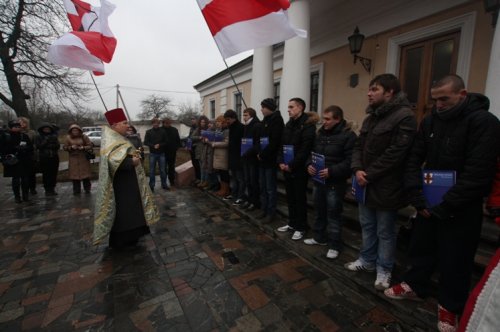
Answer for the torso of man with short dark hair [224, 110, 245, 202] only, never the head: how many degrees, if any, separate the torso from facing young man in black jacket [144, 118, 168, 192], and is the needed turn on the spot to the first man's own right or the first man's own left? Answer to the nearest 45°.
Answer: approximately 45° to the first man's own right

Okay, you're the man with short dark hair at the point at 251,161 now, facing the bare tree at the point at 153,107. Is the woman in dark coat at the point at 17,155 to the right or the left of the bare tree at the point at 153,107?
left

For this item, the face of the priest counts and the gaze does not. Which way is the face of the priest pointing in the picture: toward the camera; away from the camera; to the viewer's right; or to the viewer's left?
to the viewer's right

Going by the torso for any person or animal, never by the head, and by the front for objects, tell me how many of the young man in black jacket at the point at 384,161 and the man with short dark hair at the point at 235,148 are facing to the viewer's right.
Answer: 0

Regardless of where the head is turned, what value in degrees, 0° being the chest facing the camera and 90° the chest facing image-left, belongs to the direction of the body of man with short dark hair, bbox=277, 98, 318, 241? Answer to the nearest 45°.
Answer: approximately 45°

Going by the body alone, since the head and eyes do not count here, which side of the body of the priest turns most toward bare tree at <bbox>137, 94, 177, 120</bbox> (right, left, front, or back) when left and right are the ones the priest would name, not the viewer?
left

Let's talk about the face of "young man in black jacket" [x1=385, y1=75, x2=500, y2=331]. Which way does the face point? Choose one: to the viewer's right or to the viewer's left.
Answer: to the viewer's left

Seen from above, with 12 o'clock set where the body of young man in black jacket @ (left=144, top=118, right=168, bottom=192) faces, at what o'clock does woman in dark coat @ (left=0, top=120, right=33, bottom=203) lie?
The woman in dark coat is roughly at 3 o'clock from the young man in black jacket.

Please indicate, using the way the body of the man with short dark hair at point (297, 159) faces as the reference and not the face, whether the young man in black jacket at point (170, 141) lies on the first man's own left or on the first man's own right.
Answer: on the first man's own right

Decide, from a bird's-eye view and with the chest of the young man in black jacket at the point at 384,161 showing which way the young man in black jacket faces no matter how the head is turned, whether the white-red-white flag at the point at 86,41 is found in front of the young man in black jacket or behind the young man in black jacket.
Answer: in front

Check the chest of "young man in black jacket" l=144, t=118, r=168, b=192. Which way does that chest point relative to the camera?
toward the camera

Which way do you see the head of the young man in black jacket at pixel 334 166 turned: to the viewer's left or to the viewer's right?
to the viewer's left

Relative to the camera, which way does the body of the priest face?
to the viewer's right
